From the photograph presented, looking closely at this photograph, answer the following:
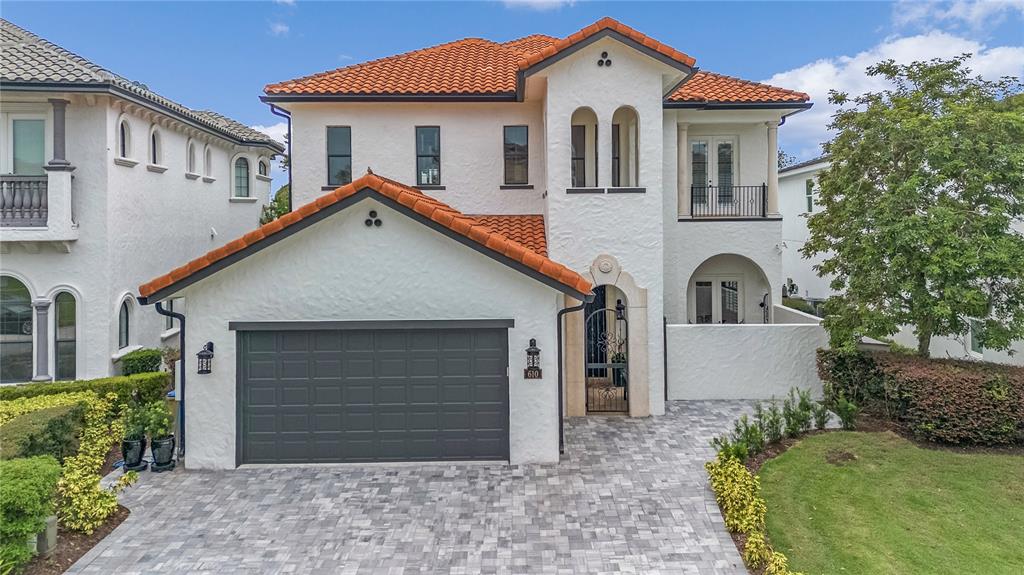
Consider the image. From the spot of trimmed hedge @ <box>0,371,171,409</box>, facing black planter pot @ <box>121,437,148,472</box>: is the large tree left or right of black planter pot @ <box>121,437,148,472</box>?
left

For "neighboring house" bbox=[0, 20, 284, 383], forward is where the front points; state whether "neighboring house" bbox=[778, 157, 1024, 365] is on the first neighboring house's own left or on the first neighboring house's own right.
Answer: on the first neighboring house's own left

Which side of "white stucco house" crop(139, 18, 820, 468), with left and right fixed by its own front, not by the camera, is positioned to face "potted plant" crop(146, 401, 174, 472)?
right

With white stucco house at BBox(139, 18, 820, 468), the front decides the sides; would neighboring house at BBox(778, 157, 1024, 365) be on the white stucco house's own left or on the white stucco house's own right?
on the white stucco house's own left

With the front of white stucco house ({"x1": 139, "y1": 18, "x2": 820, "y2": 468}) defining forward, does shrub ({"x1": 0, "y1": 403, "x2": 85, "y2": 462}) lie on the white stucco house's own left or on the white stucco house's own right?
on the white stucco house's own right

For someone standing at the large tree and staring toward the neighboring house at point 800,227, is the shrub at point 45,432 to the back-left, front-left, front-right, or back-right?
back-left

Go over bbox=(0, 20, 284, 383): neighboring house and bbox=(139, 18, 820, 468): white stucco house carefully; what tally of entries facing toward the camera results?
2

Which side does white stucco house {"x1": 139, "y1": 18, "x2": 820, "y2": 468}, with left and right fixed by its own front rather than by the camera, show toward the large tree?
left

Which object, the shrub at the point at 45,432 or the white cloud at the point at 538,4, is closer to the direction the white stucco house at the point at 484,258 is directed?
the shrub

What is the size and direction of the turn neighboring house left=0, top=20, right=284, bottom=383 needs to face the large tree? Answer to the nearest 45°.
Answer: approximately 45° to its left

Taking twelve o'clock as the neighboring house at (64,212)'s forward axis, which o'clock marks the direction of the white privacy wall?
The white privacy wall is roughly at 10 o'clock from the neighboring house.
